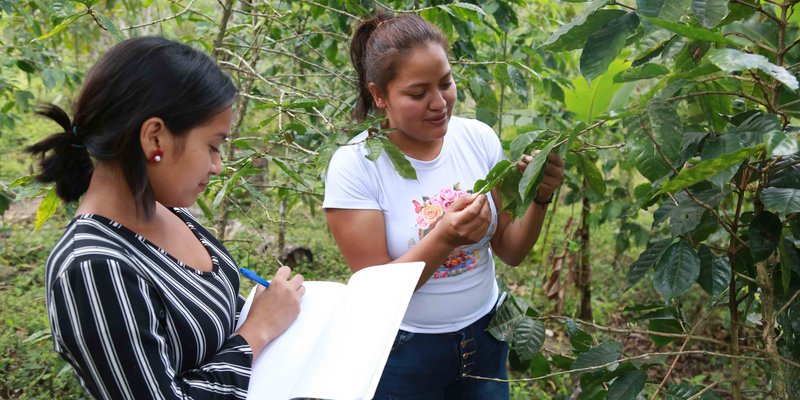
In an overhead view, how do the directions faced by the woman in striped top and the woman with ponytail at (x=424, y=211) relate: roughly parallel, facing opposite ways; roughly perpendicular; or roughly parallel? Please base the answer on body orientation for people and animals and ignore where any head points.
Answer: roughly perpendicular

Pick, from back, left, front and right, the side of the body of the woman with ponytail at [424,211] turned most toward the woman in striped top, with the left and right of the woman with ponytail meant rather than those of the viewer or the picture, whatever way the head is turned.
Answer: right

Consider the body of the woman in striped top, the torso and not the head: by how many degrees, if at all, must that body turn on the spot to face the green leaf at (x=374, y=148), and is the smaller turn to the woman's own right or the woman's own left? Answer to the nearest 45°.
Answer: approximately 45° to the woman's own left

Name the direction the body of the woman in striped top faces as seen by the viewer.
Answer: to the viewer's right

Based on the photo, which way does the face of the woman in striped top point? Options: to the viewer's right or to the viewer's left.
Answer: to the viewer's right

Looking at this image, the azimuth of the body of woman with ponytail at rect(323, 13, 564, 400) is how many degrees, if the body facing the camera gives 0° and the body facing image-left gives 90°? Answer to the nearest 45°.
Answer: approximately 315°

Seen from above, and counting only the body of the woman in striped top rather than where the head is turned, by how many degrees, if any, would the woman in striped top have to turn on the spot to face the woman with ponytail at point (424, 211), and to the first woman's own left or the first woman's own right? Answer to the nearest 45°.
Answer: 0° — they already face them
